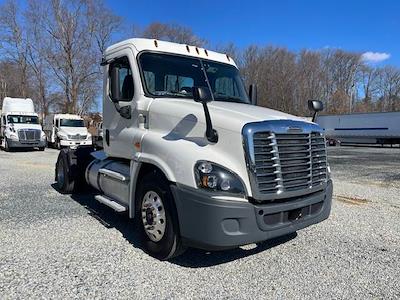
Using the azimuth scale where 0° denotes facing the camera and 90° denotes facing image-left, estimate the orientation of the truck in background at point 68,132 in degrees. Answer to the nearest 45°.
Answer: approximately 315°

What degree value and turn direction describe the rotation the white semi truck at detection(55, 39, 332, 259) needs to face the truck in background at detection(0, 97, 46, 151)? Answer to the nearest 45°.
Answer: approximately 180°

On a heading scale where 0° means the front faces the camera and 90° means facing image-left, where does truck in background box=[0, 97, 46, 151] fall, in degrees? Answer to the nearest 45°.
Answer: approximately 315°

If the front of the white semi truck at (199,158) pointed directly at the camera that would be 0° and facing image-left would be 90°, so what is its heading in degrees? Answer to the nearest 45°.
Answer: approximately 315°
